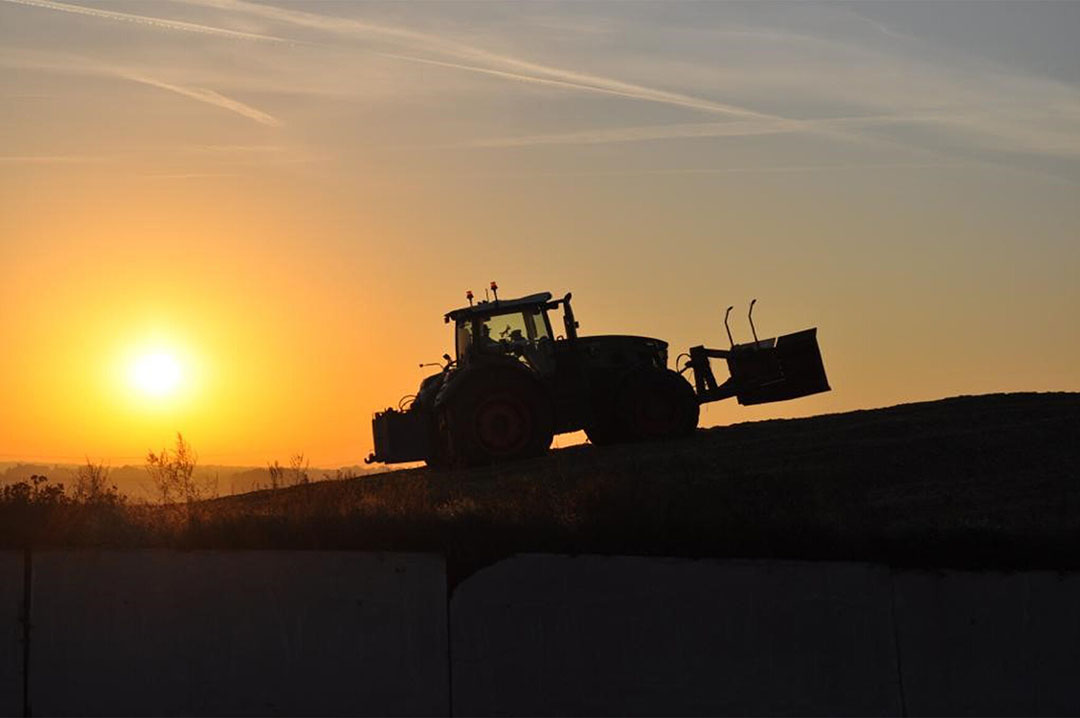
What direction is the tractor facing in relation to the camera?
to the viewer's right
